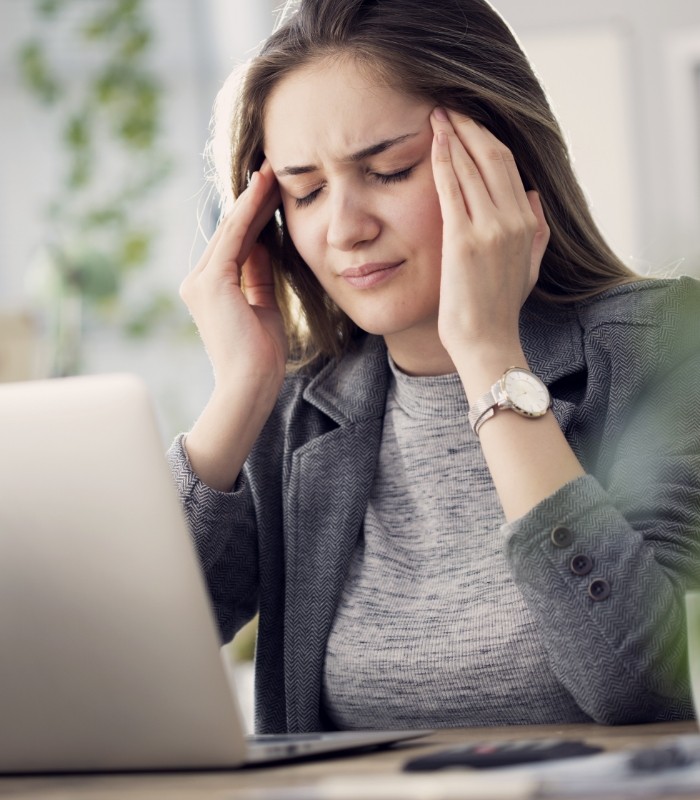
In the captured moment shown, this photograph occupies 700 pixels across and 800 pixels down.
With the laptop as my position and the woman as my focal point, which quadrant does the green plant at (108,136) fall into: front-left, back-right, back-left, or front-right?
front-left

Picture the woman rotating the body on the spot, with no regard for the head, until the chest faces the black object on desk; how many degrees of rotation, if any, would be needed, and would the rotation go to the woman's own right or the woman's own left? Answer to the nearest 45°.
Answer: approximately 45° to the woman's own left

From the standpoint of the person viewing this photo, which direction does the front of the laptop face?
facing away from the viewer and to the right of the viewer

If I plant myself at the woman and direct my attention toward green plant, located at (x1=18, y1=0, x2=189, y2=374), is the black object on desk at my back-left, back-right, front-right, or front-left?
back-left

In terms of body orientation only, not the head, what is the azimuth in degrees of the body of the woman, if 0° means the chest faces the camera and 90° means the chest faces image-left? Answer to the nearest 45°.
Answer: approximately 45°

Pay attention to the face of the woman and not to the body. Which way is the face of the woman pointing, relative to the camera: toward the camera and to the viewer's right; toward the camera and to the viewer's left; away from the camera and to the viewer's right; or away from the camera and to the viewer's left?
toward the camera and to the viewer's left

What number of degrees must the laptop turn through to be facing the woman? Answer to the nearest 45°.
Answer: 0° — it already faces them

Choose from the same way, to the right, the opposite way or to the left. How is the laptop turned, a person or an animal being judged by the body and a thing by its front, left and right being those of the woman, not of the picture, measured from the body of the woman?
the opposite way

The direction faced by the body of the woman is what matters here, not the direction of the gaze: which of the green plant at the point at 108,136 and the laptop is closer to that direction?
the laptop
